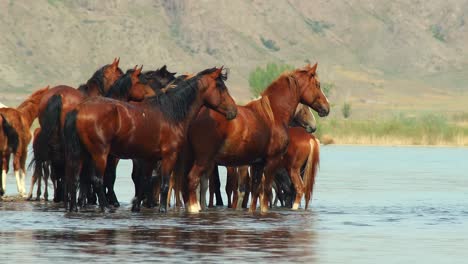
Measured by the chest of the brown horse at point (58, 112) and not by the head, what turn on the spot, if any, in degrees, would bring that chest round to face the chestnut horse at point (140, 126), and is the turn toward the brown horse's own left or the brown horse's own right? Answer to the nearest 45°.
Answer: approximately 90° to the brown horse's own right

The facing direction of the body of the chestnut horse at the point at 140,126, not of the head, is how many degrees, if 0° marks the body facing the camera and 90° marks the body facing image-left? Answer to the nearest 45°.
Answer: approximately 270°

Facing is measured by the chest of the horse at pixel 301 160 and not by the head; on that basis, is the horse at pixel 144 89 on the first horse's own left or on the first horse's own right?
on the first horse's own left

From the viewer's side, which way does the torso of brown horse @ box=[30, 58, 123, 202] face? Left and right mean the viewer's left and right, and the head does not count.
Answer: facing away from the viewer and to the right of the viewer

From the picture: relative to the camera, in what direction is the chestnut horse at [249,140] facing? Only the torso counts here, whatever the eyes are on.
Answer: to the viewer's right

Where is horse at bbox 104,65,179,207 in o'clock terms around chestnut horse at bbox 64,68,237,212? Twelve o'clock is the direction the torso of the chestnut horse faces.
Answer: The horse is roughly at 9 o'clock from the chestnut horse.

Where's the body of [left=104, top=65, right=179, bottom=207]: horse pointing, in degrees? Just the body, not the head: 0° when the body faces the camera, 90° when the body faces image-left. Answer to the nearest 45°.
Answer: approximately 270°

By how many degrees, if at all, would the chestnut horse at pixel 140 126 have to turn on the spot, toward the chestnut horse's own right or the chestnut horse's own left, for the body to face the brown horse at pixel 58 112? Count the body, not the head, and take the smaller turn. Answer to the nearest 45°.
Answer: approximately 135° to the chestnut horse's own left

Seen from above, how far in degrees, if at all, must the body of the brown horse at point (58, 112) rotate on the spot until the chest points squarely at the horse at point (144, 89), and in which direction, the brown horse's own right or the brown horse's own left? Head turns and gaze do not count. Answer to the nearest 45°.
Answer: approximately 45° to the brown horse's own right

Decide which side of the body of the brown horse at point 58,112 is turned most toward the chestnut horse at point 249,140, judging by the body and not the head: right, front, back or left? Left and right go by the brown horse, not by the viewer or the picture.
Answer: right

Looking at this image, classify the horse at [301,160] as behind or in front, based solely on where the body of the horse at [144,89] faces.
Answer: in front
